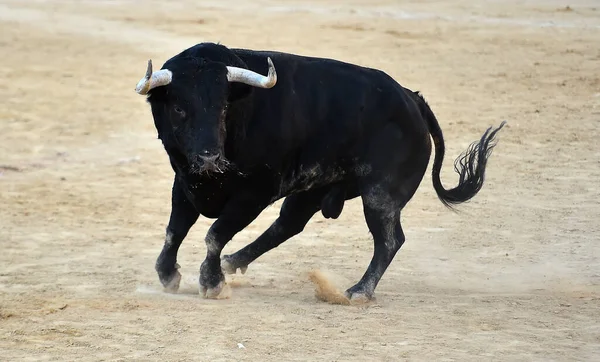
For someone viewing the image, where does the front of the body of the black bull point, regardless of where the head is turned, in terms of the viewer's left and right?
facing the viewer and to the left of the viewer
